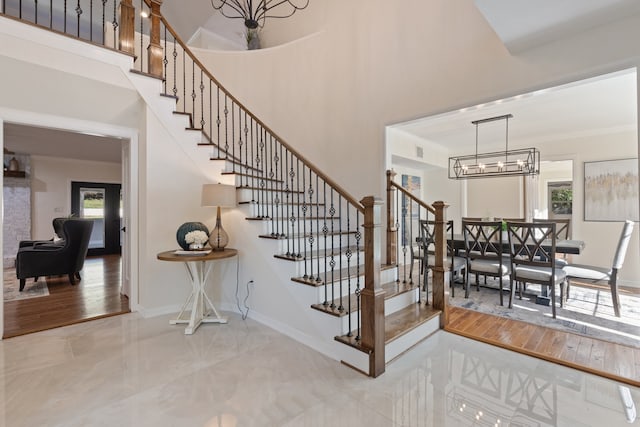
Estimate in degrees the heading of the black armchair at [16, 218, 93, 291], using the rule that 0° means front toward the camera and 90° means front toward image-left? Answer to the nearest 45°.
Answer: approximately 90°

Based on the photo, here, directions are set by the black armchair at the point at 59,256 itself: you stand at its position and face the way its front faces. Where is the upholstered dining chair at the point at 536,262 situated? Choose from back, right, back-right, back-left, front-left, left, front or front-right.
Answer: back-left

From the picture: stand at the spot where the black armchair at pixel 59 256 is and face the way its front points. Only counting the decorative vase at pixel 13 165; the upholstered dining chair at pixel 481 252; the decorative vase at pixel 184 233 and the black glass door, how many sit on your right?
2

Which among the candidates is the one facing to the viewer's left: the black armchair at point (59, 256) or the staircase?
the black armchair

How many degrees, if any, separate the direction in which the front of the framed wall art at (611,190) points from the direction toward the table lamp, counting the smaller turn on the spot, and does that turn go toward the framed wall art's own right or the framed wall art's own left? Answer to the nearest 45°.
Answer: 0° — it already faces it

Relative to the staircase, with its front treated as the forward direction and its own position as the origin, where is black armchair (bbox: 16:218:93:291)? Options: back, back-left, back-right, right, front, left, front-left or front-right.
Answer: back

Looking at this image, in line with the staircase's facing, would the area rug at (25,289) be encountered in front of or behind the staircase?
behind

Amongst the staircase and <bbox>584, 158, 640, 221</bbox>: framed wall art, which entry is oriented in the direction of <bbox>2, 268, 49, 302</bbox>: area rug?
the framed wall art

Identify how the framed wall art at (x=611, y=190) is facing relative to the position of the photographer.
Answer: facing the viewer and to the left of the viewer

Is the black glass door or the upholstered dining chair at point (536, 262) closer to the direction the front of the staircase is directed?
the upholstered dining chair

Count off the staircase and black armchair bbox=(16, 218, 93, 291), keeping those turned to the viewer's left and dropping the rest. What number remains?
1

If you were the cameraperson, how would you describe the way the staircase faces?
facing the viewer and to the right of the viewer
